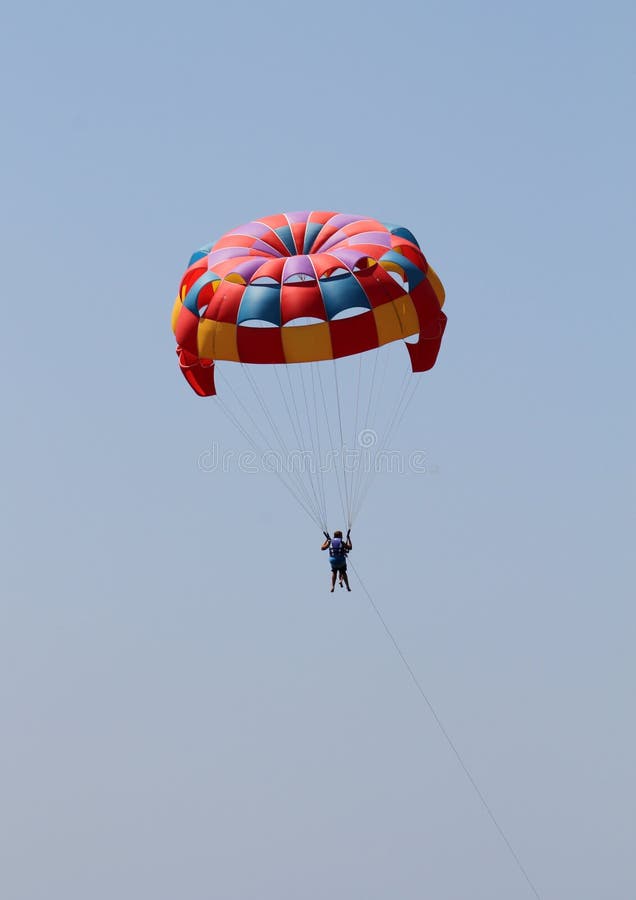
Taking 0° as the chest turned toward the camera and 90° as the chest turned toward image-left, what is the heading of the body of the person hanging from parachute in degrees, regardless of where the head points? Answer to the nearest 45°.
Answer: approximately 180°
